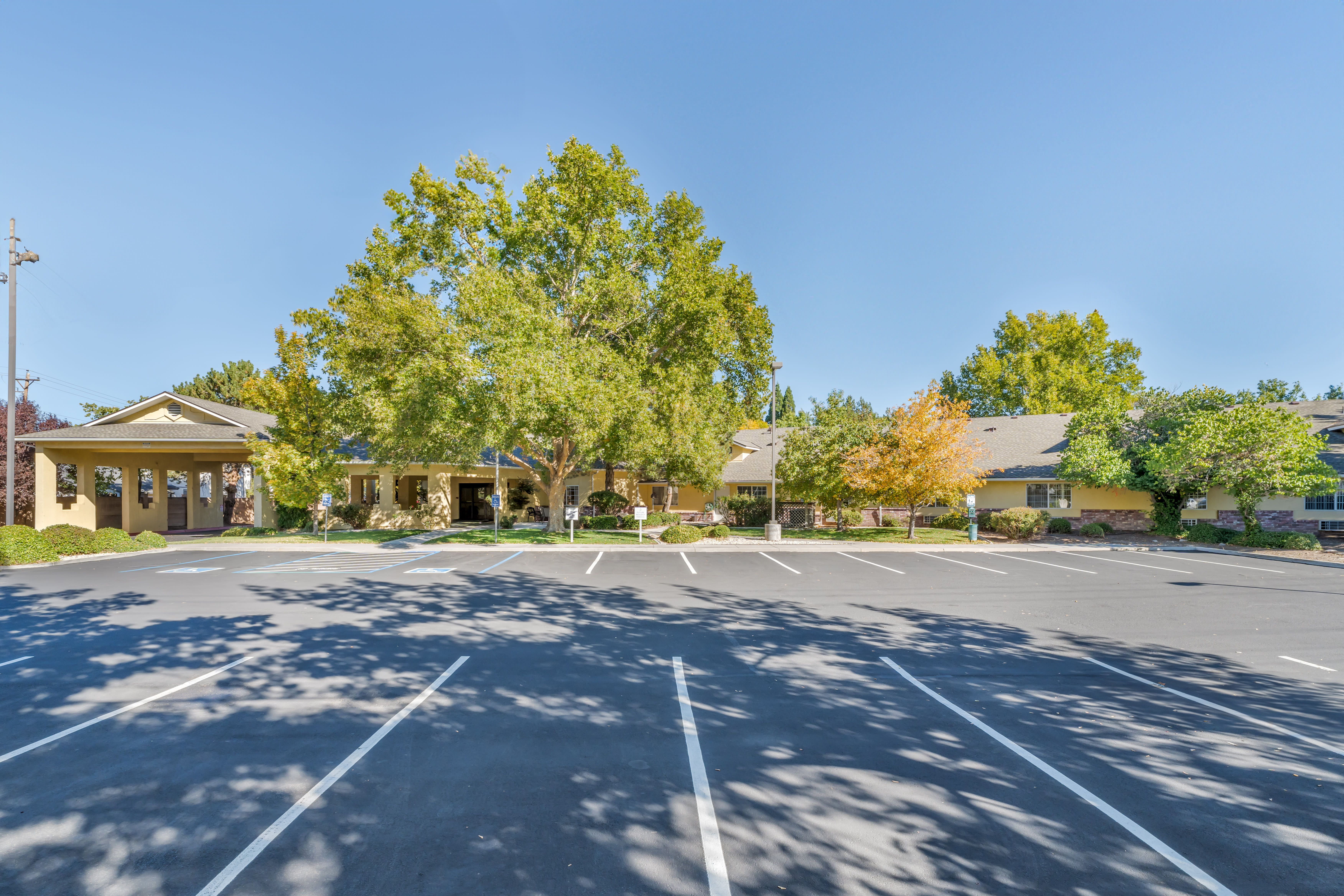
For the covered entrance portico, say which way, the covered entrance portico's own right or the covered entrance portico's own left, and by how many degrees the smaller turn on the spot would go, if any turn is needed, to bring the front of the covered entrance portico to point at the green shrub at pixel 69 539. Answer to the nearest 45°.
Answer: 0° — it already faces it

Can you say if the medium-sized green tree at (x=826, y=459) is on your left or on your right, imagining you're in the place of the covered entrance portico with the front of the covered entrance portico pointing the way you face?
on your left

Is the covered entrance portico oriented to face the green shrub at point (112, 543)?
yes

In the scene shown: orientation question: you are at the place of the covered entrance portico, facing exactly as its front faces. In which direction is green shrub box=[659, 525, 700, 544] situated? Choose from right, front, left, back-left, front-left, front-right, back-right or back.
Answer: front-left

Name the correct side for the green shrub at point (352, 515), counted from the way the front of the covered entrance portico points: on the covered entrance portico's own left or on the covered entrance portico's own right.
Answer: on the covered entrance portico's own left

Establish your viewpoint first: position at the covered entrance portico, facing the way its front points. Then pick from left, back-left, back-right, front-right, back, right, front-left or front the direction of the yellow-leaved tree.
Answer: front-left

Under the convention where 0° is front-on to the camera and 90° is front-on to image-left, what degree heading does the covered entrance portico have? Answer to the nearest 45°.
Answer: approximately 0°
